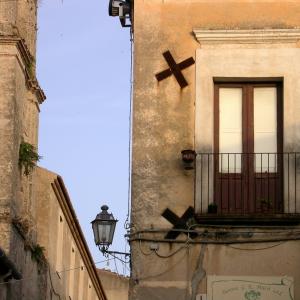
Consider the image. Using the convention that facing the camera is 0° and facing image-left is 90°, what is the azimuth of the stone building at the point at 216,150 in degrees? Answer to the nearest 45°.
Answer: approximately 0°
